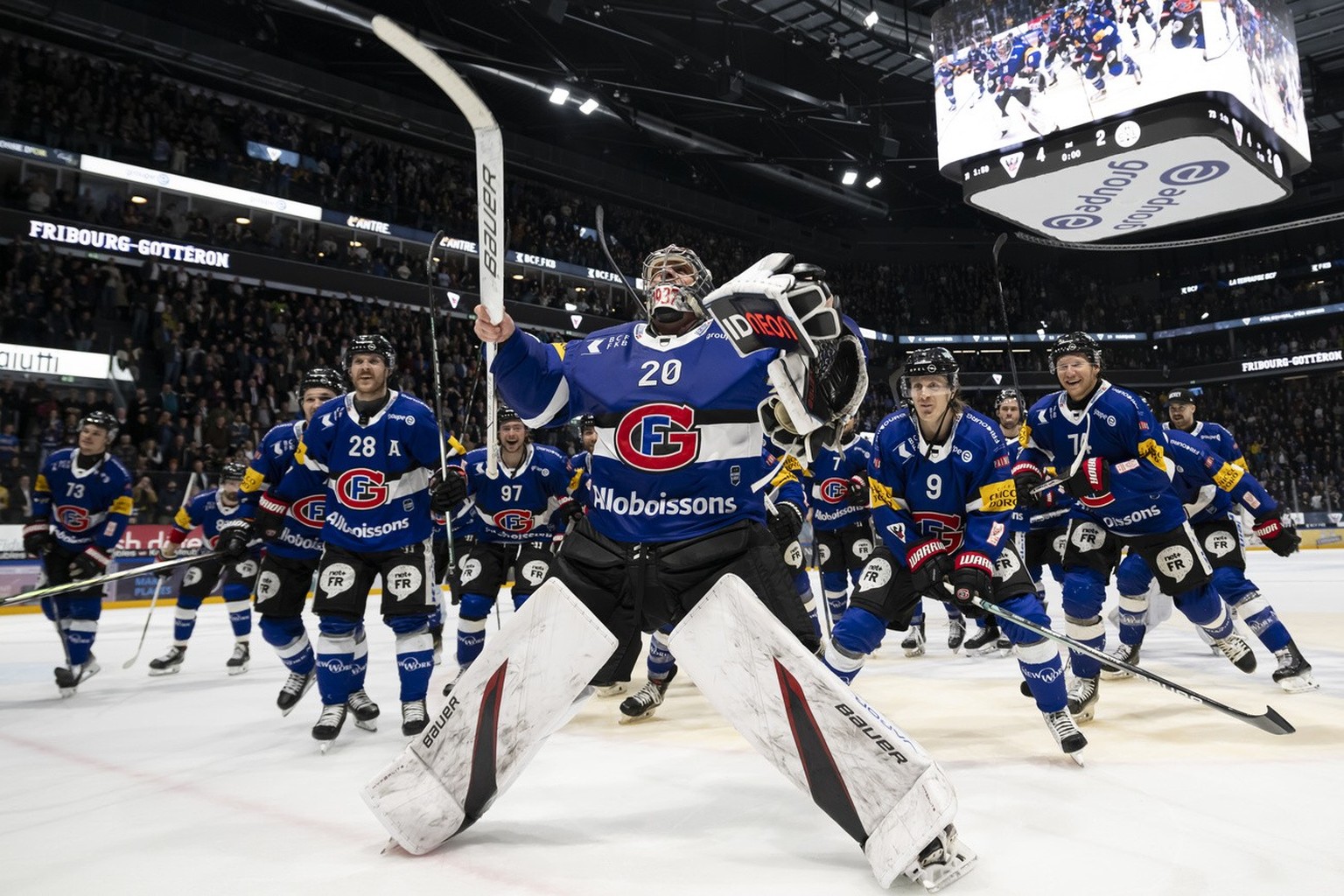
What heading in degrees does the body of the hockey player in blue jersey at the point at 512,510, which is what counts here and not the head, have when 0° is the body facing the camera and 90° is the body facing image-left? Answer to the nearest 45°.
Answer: approximately 0°

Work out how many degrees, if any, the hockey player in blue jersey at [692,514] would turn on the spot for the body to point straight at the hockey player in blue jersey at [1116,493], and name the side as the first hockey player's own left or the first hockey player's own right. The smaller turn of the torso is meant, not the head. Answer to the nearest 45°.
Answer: approximately 135° to the first hockey player's own left

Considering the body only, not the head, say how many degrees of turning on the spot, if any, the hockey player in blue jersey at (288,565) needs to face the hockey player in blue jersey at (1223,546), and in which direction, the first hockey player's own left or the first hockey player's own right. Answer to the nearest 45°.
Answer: approximately 90° to the first hockey player's own left

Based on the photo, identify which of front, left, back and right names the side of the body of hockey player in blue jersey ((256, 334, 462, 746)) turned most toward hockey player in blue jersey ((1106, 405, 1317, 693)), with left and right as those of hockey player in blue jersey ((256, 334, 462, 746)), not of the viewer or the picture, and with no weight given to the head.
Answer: left

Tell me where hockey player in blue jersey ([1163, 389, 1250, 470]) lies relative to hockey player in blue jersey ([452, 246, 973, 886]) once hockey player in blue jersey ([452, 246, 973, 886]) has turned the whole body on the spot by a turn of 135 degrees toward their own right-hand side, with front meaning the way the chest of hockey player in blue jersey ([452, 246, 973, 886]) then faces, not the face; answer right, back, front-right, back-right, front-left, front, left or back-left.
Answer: right

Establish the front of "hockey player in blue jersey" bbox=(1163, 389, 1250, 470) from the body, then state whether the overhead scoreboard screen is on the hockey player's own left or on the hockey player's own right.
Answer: on the hockey player's own right

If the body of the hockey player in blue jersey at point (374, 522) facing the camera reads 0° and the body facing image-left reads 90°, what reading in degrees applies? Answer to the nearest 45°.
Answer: approximately 0°

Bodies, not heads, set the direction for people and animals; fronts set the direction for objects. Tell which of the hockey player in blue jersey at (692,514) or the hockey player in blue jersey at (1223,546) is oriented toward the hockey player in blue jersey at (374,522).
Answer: the hockey player in blue jersey at (1223,546)

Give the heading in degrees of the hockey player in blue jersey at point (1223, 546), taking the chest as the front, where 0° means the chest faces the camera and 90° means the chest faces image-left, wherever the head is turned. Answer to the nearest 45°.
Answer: approximately 45°
